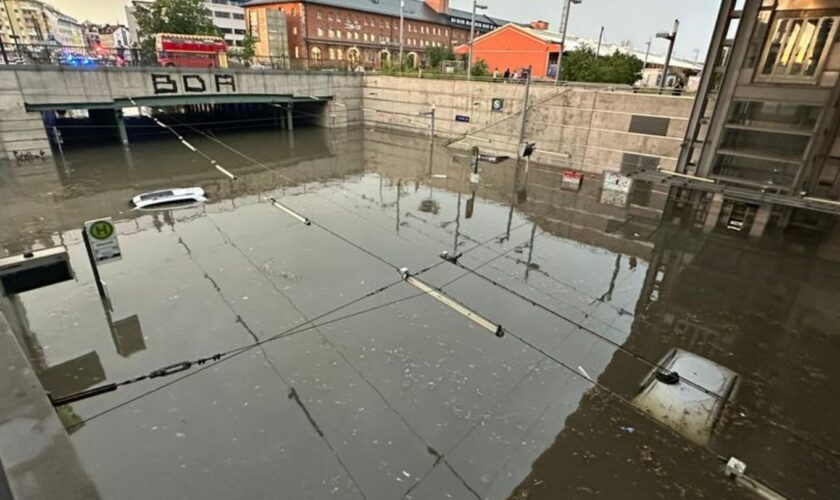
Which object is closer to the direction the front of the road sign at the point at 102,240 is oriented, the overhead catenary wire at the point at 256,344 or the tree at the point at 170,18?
the overhead catenary wire

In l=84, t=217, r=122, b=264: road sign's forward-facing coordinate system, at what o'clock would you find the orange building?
The orange building is roughly at 8 o'clock from the road sign.

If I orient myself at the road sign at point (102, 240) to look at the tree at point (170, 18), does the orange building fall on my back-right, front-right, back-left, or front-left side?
front-right

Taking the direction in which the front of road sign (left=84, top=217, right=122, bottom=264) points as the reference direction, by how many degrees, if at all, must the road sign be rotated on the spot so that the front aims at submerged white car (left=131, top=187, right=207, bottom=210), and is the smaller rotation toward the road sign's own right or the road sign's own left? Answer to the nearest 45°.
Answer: approximately 180°

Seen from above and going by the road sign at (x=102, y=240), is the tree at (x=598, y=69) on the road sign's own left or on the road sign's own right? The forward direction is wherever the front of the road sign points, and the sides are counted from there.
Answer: on the road sign's own left

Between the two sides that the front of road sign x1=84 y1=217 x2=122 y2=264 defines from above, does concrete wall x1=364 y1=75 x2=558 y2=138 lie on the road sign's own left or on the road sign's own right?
on the road sign's own left

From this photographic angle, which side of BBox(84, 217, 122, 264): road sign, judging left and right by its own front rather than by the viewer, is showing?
front

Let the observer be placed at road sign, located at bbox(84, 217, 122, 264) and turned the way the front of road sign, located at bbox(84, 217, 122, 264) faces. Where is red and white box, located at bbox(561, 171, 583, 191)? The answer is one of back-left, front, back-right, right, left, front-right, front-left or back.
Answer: left

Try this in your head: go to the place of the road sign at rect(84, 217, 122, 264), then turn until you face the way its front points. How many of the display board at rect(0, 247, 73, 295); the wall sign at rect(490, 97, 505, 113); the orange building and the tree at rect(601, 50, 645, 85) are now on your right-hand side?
1

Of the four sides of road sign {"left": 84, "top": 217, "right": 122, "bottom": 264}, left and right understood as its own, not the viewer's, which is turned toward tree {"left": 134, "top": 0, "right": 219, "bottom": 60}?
back

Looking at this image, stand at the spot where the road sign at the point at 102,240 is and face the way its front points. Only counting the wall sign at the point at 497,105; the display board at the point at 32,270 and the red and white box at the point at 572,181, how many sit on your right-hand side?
1

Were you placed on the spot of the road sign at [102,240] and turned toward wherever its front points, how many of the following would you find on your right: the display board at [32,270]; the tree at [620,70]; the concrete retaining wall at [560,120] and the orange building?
1

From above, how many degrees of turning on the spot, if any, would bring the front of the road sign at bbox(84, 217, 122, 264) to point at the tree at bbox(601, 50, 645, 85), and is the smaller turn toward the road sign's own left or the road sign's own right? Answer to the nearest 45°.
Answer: approximately 90° to the road sign's own left

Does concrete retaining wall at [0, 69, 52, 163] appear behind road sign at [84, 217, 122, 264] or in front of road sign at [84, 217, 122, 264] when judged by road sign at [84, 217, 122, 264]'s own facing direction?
behind

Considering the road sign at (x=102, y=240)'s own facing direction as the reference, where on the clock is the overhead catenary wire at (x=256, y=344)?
The overhead catenary wire is roughly at 11 o'clock from the road sign.

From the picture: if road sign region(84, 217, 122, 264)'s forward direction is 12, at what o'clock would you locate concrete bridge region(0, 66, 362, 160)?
The concrete bridge is roughly at 6 o'clock from the road sign.
